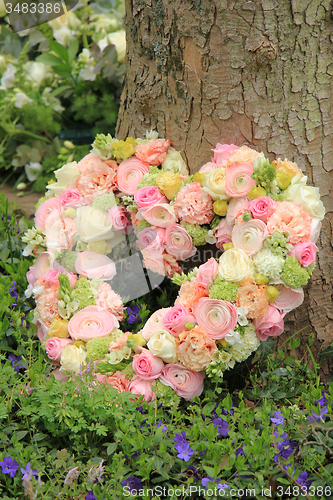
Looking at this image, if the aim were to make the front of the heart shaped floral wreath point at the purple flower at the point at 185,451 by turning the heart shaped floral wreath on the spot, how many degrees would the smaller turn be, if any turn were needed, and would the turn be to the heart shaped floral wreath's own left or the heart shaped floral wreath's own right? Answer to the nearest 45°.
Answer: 0° — it already faces it

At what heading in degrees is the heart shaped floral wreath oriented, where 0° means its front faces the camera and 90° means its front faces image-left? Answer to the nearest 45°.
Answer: approximately 0°

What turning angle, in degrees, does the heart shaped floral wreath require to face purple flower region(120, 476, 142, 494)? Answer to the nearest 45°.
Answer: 0° — it already faces it

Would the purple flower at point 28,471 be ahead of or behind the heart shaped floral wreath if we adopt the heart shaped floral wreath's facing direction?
ahead

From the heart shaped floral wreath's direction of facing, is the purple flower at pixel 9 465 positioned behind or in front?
in front
